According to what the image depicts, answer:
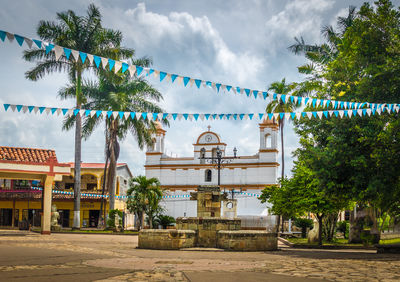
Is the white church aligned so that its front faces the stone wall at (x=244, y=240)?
yes

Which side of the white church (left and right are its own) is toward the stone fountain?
front

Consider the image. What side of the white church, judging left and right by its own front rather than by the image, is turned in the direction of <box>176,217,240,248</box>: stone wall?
front

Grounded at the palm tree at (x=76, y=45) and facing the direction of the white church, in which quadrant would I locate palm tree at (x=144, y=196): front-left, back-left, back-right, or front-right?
front-right

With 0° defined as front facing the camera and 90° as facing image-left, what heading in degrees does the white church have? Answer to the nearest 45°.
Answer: approximately 0°

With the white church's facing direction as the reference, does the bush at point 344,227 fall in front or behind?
in front
